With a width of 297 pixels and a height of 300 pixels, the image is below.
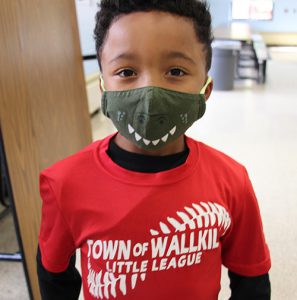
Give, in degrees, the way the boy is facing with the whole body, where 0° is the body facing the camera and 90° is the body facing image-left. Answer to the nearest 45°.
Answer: approximately 0°
